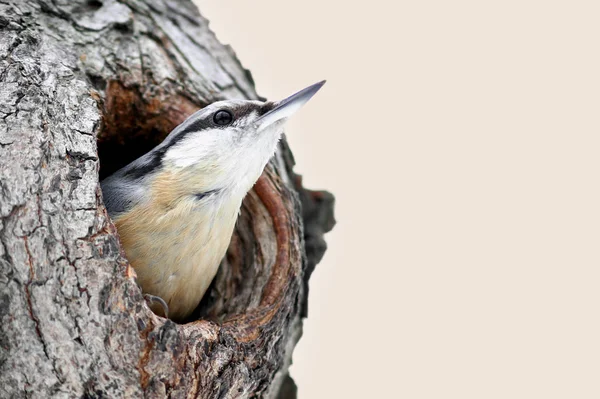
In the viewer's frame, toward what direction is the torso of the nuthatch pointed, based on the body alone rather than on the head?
to the viewer's right
